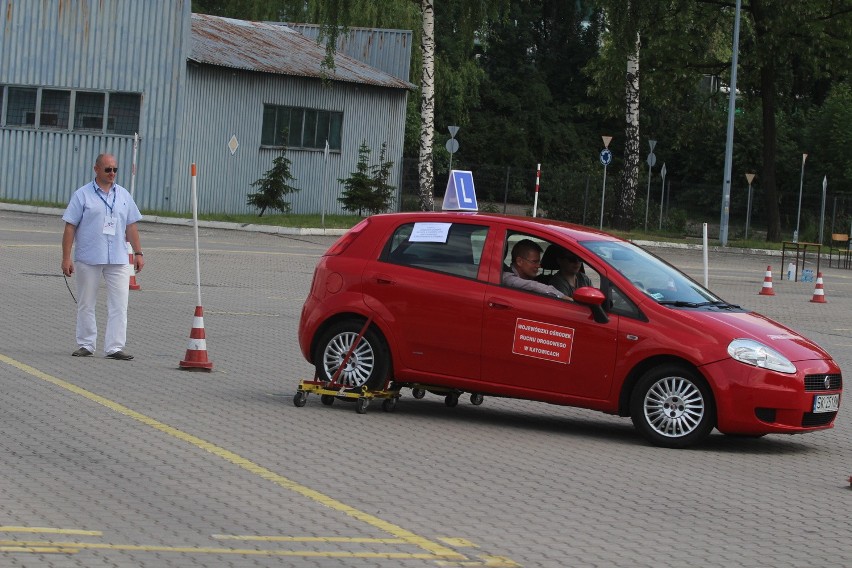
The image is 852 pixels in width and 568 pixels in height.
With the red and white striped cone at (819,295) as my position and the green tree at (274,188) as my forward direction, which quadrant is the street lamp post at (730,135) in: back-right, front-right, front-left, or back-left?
front-right

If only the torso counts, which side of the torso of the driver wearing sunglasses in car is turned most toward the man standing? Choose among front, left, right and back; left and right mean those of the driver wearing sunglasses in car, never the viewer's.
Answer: back

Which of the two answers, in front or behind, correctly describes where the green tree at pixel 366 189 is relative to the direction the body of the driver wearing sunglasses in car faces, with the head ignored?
behind

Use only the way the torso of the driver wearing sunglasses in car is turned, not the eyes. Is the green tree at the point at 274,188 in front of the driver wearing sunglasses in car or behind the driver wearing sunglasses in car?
behind

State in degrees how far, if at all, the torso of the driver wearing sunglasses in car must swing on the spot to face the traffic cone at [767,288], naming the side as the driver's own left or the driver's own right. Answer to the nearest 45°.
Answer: approximately 135° to the driver's own left

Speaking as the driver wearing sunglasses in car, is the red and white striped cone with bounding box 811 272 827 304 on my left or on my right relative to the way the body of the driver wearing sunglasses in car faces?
on my left

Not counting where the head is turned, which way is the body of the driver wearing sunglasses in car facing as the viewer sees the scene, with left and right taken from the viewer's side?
facing the viewer and to the right of the viewer

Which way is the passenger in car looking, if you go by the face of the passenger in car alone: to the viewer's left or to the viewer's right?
to the viewer's right
